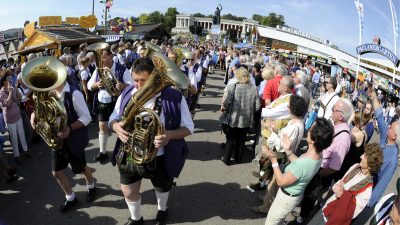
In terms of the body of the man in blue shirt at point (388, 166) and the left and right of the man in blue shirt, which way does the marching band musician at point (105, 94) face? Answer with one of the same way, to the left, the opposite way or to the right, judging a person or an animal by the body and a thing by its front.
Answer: to the left

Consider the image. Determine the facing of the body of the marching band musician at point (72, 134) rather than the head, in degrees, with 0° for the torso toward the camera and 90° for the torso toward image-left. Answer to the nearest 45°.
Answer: approximately 45°

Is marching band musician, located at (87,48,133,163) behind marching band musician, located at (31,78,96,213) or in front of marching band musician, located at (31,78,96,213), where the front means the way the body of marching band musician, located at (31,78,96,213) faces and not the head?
behind

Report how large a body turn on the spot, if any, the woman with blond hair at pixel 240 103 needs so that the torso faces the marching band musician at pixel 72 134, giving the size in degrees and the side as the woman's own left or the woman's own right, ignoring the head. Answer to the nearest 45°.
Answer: approximately 135° to the woman's own left

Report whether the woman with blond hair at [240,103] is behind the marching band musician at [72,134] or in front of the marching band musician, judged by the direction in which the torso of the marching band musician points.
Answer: behind

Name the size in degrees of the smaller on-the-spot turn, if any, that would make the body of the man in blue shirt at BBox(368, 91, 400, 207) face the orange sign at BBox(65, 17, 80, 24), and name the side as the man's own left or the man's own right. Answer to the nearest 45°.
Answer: approximately 45° to the man's own right

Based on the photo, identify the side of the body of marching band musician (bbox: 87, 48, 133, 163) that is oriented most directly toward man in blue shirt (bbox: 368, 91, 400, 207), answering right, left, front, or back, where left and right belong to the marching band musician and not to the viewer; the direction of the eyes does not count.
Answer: left

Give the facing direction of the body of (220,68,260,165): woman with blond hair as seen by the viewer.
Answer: away from the camera

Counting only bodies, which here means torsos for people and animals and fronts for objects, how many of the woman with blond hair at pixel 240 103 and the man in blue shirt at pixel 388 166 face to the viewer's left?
1

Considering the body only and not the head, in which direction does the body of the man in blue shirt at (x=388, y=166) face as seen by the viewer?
to the viewer's left

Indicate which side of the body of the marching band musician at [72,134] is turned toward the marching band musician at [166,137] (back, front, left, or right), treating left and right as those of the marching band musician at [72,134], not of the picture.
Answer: left
